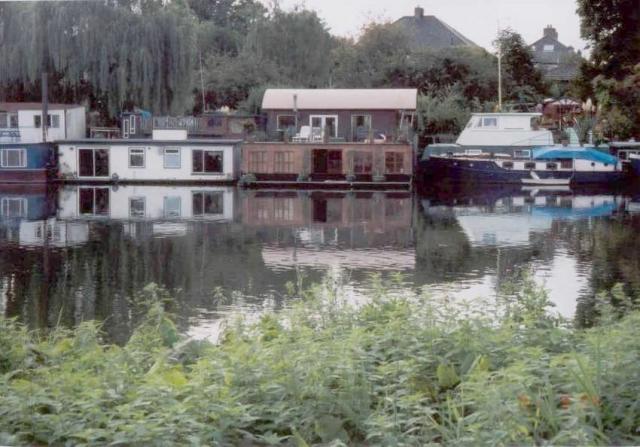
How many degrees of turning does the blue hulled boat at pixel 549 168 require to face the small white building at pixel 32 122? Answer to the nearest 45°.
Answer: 0° — it already faces it

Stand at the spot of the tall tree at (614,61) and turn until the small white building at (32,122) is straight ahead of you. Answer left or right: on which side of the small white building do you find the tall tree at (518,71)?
right

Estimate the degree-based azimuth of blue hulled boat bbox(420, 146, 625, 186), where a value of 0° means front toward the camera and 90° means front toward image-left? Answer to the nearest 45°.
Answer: approximately 90°

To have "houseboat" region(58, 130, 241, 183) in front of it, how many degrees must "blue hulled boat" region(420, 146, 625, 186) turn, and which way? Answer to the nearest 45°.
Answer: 0° — it already faces it

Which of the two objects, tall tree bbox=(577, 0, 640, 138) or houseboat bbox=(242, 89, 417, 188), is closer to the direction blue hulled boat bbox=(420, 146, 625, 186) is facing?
the houseboat

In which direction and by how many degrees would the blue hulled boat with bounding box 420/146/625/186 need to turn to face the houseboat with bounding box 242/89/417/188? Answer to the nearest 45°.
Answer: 0° — it already faces it

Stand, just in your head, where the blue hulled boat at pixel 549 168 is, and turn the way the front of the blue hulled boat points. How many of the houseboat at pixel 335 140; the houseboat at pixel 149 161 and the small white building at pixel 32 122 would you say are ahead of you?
3
